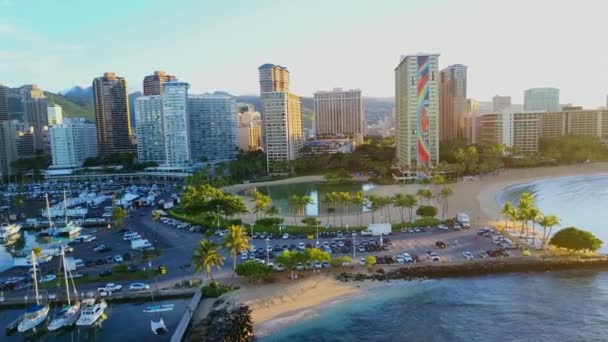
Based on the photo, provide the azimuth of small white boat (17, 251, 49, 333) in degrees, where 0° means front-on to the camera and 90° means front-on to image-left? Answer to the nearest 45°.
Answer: approximately 225°

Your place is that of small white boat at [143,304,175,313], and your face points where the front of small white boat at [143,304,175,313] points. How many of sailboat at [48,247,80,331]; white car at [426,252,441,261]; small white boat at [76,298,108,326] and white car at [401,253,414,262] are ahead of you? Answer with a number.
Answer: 2

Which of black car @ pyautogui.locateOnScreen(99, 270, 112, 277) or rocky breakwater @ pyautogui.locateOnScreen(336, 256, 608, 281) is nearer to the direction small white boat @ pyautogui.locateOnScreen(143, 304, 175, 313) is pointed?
the rocky breakwater

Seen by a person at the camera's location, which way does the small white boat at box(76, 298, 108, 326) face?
facing away from the viewer and to the right of the viewer

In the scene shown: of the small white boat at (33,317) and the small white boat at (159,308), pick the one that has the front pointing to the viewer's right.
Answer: the small white boat at (159,308)

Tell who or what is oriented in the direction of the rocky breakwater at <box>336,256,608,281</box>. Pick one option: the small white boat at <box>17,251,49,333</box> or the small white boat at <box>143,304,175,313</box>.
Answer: the small white boat at <box>143,304,175,313</box>

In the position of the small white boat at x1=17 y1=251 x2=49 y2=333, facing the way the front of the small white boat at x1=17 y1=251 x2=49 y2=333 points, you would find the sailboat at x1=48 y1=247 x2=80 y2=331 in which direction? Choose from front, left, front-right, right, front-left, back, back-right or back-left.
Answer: left

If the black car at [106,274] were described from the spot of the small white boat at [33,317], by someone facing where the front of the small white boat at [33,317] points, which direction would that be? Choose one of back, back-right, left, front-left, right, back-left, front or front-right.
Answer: back

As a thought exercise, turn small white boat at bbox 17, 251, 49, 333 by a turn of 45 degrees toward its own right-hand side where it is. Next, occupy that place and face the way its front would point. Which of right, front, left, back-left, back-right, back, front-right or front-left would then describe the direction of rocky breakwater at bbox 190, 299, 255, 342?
back-left

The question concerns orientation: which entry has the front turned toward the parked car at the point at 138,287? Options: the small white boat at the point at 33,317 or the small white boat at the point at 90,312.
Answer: the small white boat at the point at 90,312

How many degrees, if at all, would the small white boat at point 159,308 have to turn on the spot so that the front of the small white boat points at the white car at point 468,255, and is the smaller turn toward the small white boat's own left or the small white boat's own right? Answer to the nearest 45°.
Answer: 0° — it already faces it

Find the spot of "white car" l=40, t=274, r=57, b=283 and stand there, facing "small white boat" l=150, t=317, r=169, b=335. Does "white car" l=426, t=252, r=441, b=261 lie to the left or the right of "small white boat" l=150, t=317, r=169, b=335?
left

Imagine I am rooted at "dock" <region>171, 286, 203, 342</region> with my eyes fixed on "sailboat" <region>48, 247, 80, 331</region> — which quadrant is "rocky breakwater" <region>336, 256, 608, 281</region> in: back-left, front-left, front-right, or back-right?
back-right

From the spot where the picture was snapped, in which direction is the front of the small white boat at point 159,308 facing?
facing to the right of the viewer
